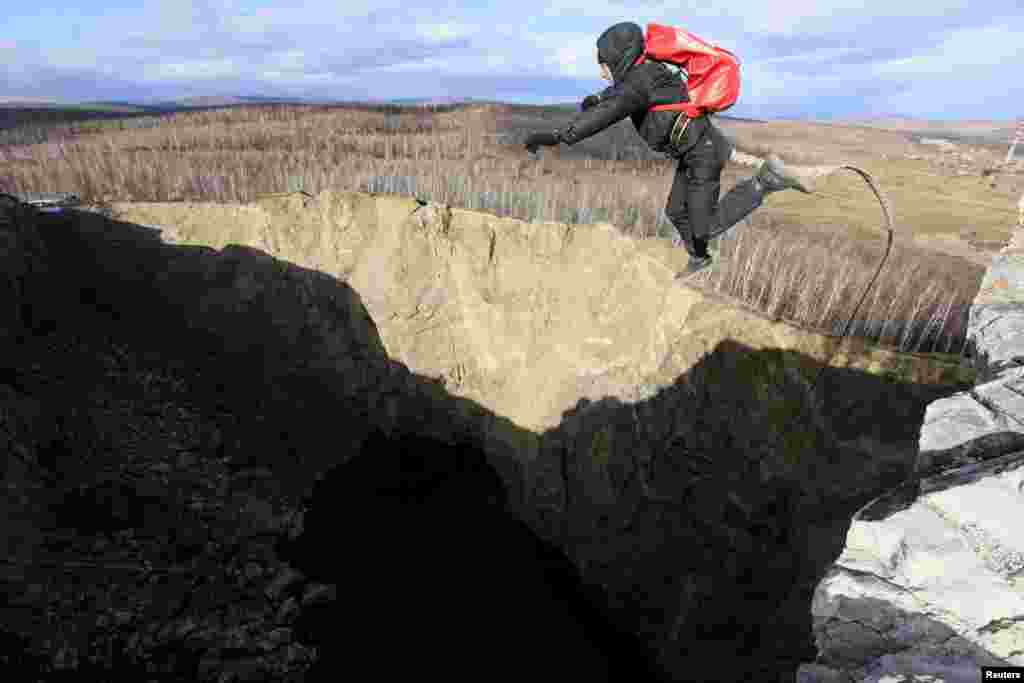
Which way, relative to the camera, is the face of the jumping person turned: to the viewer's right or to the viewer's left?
to the viewer's left

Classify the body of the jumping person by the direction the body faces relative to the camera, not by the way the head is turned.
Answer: to the viewer's left
